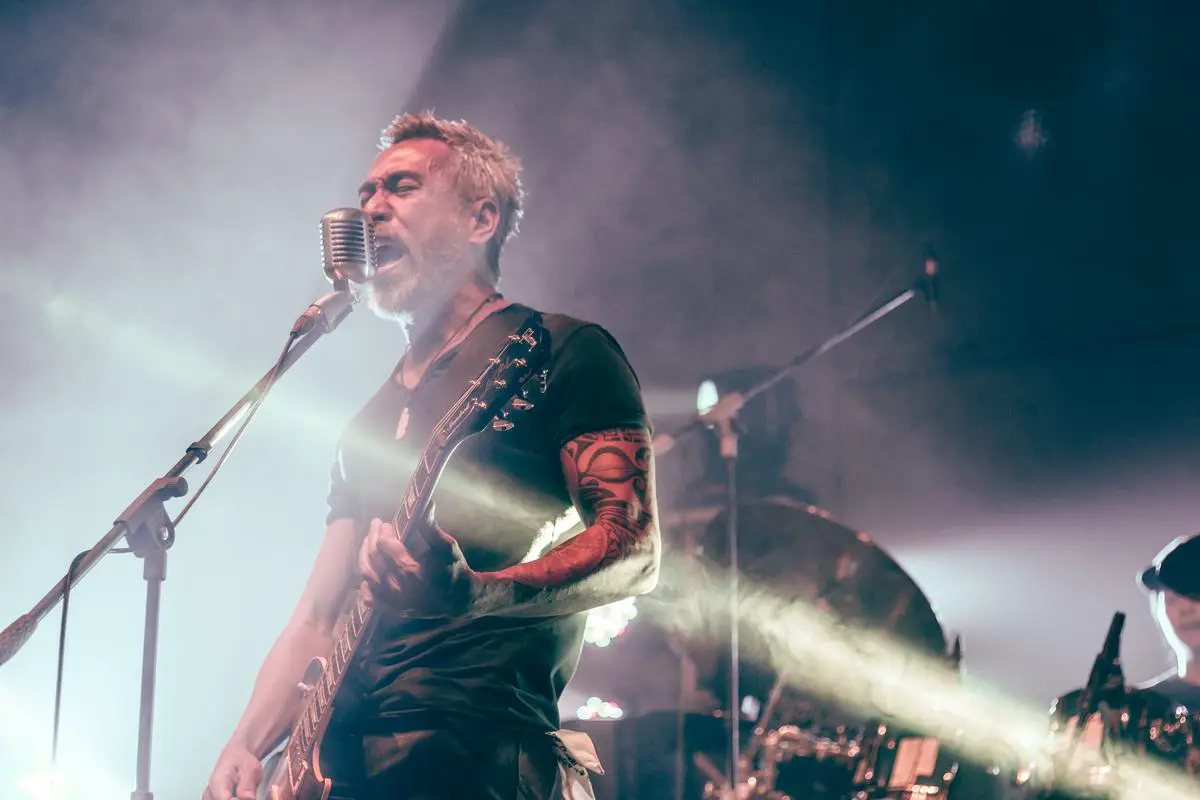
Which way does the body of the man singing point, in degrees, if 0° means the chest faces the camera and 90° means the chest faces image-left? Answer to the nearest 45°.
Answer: approximately 45°

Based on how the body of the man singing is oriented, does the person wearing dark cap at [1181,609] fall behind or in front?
behind

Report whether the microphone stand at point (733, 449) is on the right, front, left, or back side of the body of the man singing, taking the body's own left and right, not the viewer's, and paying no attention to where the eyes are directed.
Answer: back

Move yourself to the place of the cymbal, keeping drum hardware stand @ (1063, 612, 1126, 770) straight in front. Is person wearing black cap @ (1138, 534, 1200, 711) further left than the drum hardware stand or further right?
left

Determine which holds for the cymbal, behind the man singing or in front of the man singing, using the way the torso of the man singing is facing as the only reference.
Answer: behind
